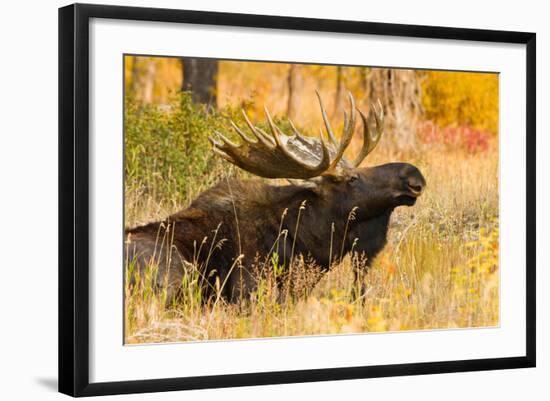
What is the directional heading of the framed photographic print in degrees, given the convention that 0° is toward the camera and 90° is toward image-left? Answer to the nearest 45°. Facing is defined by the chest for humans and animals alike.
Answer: approximately 315°
